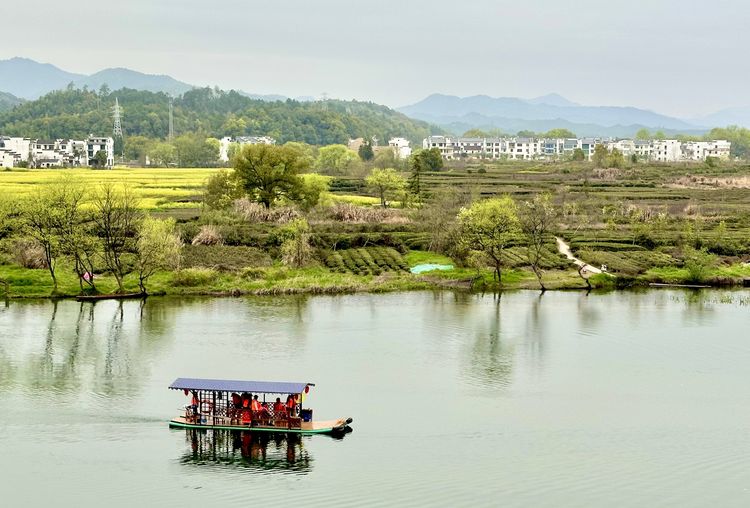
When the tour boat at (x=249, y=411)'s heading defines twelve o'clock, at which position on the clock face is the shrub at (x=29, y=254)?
The shrub is roughly at 8 o'clock from the tour boat.

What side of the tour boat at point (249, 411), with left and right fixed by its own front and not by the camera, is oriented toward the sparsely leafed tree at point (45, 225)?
left

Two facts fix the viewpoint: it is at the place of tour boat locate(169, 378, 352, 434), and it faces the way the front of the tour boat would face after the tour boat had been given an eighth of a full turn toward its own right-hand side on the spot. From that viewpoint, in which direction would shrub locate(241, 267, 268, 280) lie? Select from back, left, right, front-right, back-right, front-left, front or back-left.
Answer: back-left

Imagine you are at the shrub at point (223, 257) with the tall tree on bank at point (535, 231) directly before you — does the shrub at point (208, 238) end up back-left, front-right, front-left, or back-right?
back-left

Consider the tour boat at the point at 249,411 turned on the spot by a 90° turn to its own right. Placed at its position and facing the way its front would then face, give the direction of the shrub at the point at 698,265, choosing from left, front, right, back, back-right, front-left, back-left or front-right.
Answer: back-left

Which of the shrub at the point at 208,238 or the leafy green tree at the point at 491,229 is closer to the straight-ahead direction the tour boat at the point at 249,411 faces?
the leafy green tree

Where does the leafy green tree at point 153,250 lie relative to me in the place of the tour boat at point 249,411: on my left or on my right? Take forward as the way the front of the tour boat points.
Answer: on my left

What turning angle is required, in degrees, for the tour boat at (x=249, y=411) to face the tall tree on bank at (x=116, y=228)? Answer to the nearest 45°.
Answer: approximately 90° to its left

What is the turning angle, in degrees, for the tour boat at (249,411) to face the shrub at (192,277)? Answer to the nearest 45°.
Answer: approximately 90° to its left

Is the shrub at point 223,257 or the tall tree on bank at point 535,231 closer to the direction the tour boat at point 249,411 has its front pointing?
the tall tree on bank

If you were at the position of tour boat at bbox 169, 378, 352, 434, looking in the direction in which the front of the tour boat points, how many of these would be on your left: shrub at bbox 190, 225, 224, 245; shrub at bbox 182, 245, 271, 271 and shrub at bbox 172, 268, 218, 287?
3

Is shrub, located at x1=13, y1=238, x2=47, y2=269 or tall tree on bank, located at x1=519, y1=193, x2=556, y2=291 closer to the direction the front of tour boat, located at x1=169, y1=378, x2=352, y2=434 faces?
the tall tree on bank

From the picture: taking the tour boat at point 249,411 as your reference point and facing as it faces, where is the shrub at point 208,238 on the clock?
The shrub is roughly at 9 o'clock from the tour boat.

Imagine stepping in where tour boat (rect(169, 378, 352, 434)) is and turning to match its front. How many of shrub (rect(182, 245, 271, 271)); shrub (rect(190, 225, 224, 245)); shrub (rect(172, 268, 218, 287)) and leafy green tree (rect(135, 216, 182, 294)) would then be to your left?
4

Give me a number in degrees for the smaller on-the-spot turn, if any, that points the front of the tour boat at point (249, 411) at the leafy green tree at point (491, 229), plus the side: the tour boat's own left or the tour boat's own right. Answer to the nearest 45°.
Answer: approximately 45° to the tour boat's own left

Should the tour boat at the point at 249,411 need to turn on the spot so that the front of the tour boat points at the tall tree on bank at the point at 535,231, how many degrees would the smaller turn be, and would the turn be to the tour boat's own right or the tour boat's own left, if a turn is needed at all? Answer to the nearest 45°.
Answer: approximately 45° to the tour boat's own left

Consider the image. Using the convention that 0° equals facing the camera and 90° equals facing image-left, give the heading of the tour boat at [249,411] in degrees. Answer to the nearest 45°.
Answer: approximately 270°
